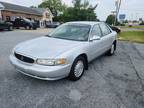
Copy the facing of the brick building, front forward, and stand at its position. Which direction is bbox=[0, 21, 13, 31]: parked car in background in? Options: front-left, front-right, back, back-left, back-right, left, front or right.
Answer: front-right

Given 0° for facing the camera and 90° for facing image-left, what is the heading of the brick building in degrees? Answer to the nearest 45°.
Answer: approximately 315°

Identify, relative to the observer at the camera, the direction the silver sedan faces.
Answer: facing the viewer and to the left of the viewer

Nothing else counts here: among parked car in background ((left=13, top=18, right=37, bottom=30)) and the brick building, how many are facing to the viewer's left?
0
